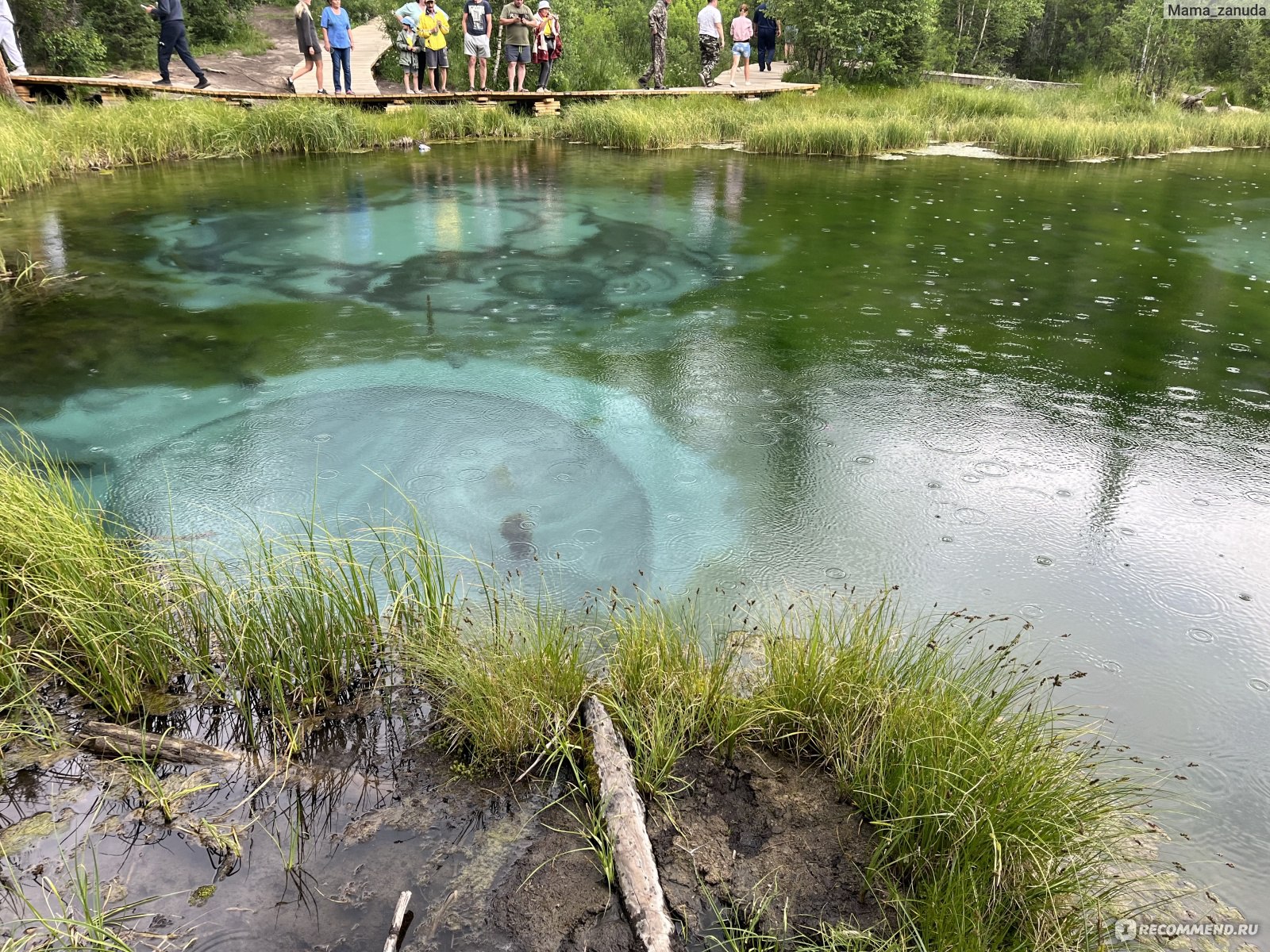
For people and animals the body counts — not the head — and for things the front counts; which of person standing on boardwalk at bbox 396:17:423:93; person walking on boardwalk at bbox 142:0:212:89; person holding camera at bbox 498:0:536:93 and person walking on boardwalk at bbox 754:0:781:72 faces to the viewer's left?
person walking on boardwalk at bbox 142:0:212:89

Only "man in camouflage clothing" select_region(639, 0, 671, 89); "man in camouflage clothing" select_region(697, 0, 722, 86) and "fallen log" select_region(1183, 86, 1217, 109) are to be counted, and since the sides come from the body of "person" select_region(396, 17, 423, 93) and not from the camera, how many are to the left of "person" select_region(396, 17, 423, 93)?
3

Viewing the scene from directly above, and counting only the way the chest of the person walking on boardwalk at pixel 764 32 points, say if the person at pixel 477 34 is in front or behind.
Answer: behind

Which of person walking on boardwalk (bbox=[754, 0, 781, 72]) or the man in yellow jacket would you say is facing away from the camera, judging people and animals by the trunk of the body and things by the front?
the person walking on boardwalk

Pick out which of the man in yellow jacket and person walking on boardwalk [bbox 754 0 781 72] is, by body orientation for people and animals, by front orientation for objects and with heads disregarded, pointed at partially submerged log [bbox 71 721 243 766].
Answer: the man in yellow jacket

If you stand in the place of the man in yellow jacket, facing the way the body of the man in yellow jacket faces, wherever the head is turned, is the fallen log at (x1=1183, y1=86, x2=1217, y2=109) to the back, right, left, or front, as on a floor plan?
left

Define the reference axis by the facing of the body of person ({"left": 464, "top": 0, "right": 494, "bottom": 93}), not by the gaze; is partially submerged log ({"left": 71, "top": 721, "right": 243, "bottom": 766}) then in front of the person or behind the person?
in front

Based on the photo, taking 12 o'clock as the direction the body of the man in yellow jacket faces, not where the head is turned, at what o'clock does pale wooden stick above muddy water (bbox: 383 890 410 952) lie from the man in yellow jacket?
The pale wooden stick above muddy water is roughly at 12 o'clock from the man in yellow jacket.

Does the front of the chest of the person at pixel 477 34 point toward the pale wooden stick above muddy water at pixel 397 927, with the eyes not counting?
yes

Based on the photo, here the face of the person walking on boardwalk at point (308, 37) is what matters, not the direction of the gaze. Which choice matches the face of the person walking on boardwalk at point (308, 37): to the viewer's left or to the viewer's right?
to the viewer's right

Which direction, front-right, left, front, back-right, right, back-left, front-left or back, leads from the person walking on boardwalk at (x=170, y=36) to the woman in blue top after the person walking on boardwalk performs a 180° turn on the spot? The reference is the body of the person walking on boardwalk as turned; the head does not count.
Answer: front

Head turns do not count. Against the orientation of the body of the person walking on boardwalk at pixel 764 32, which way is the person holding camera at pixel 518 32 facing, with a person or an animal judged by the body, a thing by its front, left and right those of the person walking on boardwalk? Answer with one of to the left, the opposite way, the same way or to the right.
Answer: the opposite way

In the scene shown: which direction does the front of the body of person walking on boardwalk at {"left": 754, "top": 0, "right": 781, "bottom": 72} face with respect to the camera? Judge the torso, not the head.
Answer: away from the camera

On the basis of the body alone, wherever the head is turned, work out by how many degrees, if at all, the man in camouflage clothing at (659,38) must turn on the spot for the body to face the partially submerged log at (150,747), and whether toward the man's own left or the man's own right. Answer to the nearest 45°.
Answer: approximately 90° to the man's own right

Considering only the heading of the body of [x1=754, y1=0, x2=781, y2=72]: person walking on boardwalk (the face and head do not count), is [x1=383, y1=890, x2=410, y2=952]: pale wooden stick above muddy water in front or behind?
behind
